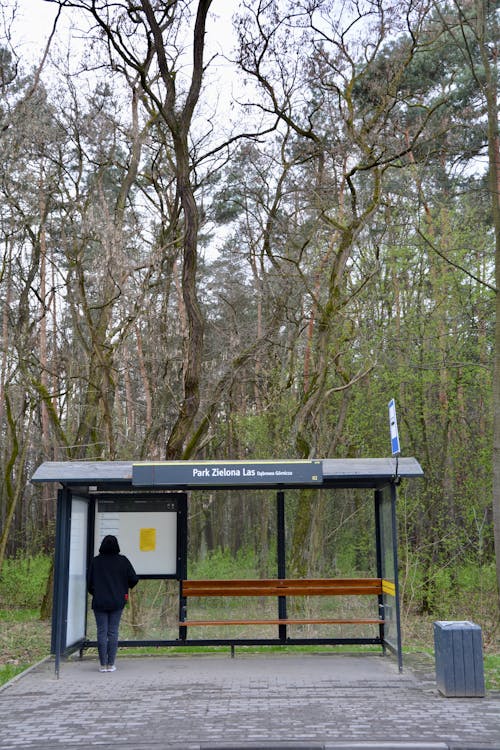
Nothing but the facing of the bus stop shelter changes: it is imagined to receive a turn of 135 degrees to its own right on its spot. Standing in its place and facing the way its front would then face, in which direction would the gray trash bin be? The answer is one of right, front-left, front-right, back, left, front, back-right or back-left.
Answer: back

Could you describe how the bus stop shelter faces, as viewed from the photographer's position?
facing the viewer

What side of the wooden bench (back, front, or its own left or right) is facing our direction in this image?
front

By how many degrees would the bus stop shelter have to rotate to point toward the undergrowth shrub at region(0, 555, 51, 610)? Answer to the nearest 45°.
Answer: approximately 180°

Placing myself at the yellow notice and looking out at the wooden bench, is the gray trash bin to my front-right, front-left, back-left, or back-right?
front-right

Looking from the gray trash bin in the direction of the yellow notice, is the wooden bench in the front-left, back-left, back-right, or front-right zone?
front-right

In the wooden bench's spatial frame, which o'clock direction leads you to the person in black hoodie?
The person in black hoodie is roughly at 2 o'clock from the wooden bench.

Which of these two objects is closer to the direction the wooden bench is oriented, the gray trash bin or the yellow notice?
the gray trash bin

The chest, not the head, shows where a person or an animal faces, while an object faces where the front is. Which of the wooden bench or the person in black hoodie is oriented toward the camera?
the wooden bench

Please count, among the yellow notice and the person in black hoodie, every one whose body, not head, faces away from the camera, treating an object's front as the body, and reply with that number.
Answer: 1

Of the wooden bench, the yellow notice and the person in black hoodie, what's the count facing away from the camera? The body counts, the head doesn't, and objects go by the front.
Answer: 1

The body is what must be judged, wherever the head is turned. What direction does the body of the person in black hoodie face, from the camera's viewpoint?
away from the camera

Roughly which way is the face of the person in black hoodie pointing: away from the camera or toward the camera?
away from the camera

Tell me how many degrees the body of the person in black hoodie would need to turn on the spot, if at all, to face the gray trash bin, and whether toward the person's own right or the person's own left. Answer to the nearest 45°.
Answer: approximately 135° to the person's own right

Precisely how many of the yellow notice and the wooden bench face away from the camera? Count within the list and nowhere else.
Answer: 0
